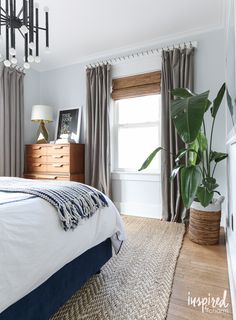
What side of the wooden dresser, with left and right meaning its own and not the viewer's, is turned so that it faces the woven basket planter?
left

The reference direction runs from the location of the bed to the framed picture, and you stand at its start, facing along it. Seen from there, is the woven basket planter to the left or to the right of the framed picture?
right

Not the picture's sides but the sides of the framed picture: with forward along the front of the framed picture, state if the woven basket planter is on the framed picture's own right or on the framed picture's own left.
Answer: on the framed picture's own left

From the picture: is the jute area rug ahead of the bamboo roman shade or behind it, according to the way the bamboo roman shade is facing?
ahead

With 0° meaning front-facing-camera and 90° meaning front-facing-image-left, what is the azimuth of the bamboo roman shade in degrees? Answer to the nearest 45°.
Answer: approximately 45°

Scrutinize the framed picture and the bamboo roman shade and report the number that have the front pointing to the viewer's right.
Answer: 0

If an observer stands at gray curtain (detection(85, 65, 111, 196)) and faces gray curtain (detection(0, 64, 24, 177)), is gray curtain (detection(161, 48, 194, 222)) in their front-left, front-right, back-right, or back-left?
back-left

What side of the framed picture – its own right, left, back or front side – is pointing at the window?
left

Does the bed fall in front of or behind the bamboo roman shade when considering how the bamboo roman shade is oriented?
in front

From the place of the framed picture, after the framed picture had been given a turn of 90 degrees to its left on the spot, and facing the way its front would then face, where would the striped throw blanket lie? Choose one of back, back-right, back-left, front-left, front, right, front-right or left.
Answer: front-right

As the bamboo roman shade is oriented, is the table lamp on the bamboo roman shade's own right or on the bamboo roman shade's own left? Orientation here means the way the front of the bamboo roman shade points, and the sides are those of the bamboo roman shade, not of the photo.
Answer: on the bamboo roman shade's own right

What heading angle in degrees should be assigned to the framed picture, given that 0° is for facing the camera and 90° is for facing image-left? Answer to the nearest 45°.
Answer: approximately 45°

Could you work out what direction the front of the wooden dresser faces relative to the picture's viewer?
facing the viewer and to the left of the viewer
